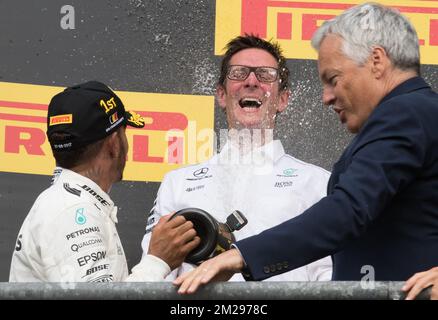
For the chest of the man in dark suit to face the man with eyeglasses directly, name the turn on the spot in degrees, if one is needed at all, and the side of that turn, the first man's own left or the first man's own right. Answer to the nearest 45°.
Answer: approximately 90° to the first man's own right

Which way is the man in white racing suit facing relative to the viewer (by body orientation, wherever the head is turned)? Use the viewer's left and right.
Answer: facing away from the viewer and to the right of the viewer

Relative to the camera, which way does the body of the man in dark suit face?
to the viewer's left

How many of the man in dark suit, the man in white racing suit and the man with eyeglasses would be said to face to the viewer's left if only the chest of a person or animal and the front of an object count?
1

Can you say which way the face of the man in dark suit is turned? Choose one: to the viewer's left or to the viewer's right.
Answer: to the viewer's left

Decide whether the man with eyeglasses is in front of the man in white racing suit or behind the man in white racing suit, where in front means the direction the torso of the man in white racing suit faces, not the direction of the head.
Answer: in front

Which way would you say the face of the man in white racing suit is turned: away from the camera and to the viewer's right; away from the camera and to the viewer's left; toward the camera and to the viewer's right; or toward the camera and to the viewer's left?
away from the camera and to the viewer's right

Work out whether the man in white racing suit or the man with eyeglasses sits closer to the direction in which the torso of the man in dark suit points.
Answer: the man in white racing suit
